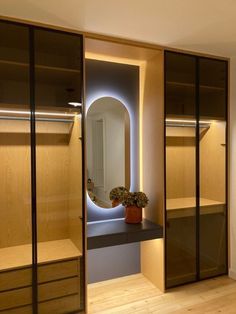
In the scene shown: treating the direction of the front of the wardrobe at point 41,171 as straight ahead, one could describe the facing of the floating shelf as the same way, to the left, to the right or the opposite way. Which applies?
the same way

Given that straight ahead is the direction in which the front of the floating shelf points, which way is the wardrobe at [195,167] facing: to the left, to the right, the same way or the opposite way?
the same way

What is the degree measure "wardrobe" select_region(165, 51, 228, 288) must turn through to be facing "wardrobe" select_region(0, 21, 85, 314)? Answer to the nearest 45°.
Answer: approximately 90° to its right

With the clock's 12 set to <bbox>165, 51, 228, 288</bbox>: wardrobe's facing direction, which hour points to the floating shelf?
The floating shelf is roughly at 3 o'clock from the wardrobe.

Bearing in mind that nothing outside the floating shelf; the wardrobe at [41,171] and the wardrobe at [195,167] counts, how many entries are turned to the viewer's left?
0

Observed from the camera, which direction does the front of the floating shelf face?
facing the viewer and to the right of the viewer

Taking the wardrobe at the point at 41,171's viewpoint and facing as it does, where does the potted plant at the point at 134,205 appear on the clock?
The potted plant is roughly at 10 o'clock from the wardrobe.

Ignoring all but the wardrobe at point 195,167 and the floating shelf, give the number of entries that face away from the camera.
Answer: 0

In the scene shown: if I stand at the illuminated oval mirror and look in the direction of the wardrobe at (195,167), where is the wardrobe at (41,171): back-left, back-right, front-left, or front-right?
back-right

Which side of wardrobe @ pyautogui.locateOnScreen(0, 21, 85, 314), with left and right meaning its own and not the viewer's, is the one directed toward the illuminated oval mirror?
left

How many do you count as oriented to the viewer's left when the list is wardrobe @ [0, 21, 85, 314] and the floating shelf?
0
